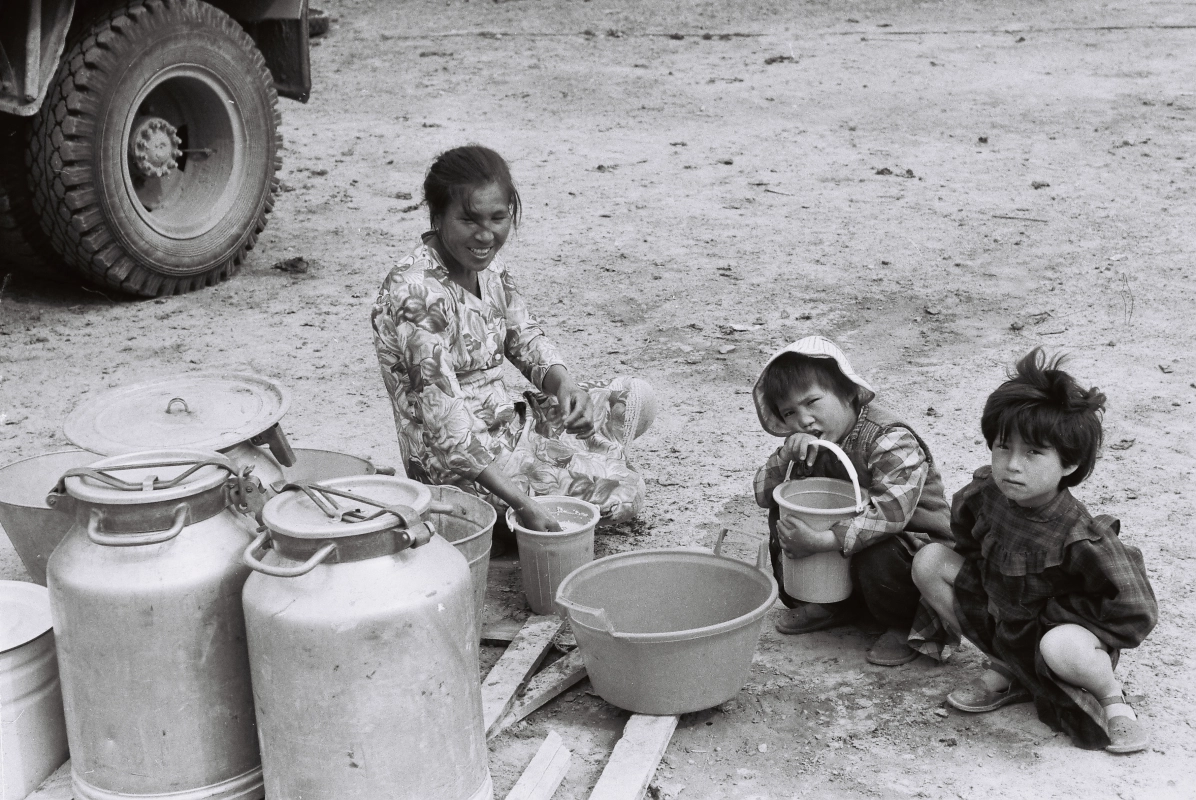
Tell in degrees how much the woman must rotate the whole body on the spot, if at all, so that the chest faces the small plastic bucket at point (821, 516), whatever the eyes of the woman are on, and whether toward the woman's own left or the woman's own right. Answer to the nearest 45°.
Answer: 0° — they already face it

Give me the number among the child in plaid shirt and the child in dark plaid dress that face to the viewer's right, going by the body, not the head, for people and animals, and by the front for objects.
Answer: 0

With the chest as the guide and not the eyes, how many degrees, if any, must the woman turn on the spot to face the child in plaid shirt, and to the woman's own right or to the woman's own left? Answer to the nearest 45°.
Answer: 0° — they already face them

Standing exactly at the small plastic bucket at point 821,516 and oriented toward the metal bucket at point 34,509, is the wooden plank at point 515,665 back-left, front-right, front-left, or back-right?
front-left

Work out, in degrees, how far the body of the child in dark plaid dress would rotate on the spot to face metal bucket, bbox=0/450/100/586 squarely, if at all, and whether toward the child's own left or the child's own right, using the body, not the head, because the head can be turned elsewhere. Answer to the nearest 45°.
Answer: approximately 45° to the child's own right

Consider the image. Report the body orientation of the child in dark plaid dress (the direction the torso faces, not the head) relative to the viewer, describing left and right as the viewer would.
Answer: facing the viewer and to the left of the viewer

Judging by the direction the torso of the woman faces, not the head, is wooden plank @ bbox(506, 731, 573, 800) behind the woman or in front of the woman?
in front

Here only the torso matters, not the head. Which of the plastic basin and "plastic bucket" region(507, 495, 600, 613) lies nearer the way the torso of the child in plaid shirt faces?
the plastic basin

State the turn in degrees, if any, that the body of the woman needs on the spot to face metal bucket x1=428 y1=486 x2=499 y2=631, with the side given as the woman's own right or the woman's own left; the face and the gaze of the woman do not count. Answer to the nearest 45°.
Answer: approximately 45° to the woman's own right

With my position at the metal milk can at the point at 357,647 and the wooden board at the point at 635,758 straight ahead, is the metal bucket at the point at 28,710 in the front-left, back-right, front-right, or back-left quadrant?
back-left

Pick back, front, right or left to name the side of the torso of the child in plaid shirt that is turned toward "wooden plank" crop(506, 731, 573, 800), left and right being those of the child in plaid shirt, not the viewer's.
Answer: front

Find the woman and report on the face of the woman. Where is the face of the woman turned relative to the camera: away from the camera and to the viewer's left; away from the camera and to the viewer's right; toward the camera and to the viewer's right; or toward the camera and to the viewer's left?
toward the camera and to the viewer's right

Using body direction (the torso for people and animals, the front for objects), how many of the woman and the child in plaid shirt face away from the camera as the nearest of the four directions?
0

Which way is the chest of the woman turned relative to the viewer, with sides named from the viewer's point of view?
facing the viewer and to the right of the viewer

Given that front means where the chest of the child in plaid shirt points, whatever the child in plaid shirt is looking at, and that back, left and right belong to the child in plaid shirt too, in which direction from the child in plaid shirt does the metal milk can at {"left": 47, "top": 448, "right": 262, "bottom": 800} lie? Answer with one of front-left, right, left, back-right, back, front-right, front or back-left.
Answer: front

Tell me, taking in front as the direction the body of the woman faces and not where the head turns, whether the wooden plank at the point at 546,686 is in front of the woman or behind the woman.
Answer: in front

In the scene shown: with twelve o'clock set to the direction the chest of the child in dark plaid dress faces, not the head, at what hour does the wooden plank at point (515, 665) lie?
The wooden plank is roughly at 1 o'clock from the child in dark plaid dress.

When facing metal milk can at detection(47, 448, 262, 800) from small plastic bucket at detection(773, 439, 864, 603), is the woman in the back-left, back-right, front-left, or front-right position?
front-right
